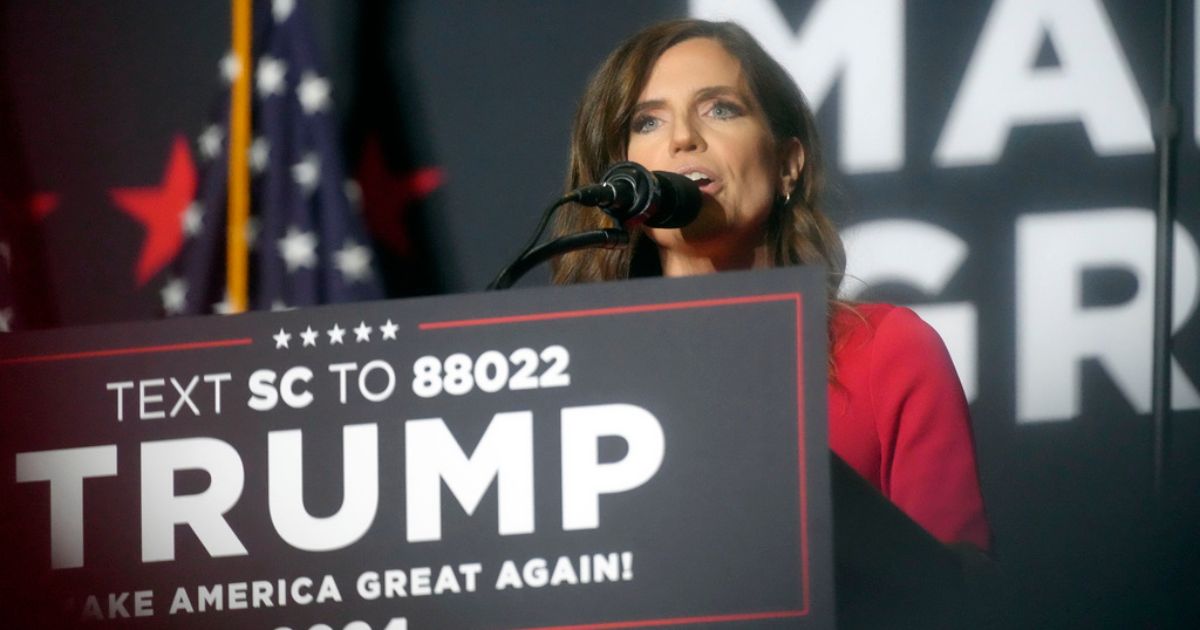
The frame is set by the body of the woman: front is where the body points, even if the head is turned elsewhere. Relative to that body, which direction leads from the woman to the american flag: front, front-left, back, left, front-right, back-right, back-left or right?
right

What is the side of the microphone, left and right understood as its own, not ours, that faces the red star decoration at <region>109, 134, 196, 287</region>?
left

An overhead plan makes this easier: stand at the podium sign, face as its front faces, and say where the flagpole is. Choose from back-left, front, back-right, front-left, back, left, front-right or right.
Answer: back-right

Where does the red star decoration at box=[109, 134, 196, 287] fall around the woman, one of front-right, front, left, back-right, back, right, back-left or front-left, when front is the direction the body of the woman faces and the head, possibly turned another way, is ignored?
right

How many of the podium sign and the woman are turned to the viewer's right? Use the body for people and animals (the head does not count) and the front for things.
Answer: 0

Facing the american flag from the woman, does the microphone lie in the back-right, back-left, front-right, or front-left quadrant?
back-left

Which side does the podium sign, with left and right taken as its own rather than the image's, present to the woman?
back

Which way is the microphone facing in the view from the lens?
facing away from the viewer and to the right of the viewer

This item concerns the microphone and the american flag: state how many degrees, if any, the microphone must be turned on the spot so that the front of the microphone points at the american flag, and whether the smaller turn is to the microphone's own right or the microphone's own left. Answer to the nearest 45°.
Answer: approximately 90° to the microphone's own left

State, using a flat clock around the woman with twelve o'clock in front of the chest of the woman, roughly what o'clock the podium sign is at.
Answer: The podium sign is roughly at 11 o'clock from the woman.

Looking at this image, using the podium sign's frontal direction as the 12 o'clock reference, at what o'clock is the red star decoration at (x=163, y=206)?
The red star decoration is roughly at 4 o'clock from the podium sign.

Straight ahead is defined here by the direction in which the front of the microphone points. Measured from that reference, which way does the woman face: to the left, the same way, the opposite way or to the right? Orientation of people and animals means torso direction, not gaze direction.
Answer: the opposite way

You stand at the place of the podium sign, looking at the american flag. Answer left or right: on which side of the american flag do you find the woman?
right

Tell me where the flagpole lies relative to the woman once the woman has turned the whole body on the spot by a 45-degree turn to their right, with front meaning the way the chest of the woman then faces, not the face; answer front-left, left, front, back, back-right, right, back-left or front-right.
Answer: front-right
